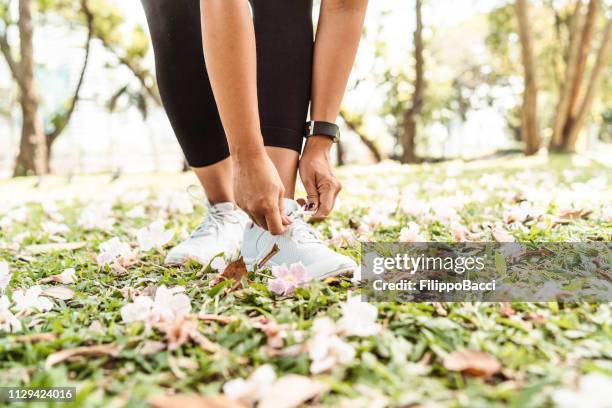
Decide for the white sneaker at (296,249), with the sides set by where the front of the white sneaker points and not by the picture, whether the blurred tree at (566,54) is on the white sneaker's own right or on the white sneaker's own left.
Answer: on the white sneaker's own left

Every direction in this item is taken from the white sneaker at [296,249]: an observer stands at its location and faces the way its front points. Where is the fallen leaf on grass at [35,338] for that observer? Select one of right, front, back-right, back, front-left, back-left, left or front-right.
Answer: right

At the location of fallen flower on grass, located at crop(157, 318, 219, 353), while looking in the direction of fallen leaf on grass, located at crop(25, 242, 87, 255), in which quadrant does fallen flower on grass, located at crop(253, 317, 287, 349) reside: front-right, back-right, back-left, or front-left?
back-right

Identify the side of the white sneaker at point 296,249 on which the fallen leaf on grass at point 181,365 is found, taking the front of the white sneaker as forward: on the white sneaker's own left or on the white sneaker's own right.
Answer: on the white sneaker's own right

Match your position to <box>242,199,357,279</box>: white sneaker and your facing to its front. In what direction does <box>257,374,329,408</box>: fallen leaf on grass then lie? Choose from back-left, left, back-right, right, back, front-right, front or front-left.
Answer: front-right

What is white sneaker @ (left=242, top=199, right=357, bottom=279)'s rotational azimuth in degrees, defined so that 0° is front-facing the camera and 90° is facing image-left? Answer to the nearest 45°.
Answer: approximately 315°
